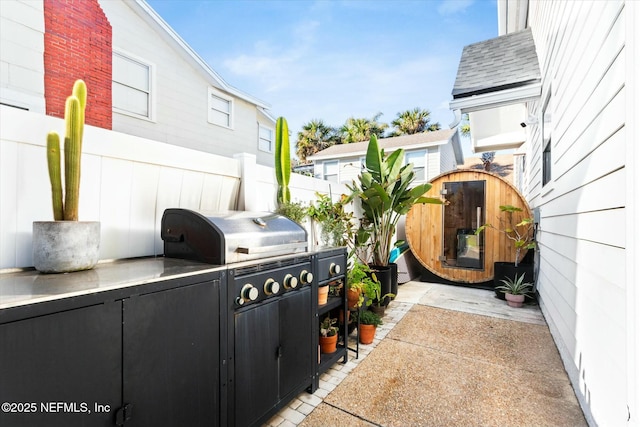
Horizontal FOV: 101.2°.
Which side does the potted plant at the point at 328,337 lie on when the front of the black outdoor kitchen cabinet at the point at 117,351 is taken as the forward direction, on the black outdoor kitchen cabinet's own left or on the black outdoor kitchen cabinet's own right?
on the black outdoor kitchen cabinet's own left

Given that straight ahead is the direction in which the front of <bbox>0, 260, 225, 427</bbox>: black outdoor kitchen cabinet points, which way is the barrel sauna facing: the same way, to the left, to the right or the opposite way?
to the right

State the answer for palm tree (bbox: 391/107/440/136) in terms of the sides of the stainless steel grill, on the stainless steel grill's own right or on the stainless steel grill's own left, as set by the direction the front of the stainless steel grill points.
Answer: on the stainless steel grill's own left

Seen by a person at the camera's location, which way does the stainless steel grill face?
facing the viewer and to the right of the viewer

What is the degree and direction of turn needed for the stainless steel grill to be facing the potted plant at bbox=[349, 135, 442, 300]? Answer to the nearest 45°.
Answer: approximately 90° to its left

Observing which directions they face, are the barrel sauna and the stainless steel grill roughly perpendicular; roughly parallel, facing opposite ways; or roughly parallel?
roughly perpendicular

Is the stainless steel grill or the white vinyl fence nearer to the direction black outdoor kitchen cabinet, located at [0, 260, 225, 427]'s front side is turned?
the stainless steel grill

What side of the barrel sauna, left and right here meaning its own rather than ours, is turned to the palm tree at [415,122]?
back

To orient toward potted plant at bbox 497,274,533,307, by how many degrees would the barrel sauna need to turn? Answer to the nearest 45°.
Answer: approximately 45° to its left

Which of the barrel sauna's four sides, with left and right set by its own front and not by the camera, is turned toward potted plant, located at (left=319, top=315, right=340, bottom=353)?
front

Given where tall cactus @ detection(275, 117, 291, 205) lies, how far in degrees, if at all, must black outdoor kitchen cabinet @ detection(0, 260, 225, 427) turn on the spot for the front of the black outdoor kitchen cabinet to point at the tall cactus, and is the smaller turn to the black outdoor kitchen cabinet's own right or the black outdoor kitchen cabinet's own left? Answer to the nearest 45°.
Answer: approximately 90° to the black outdoor kitchen cabinet's own left
